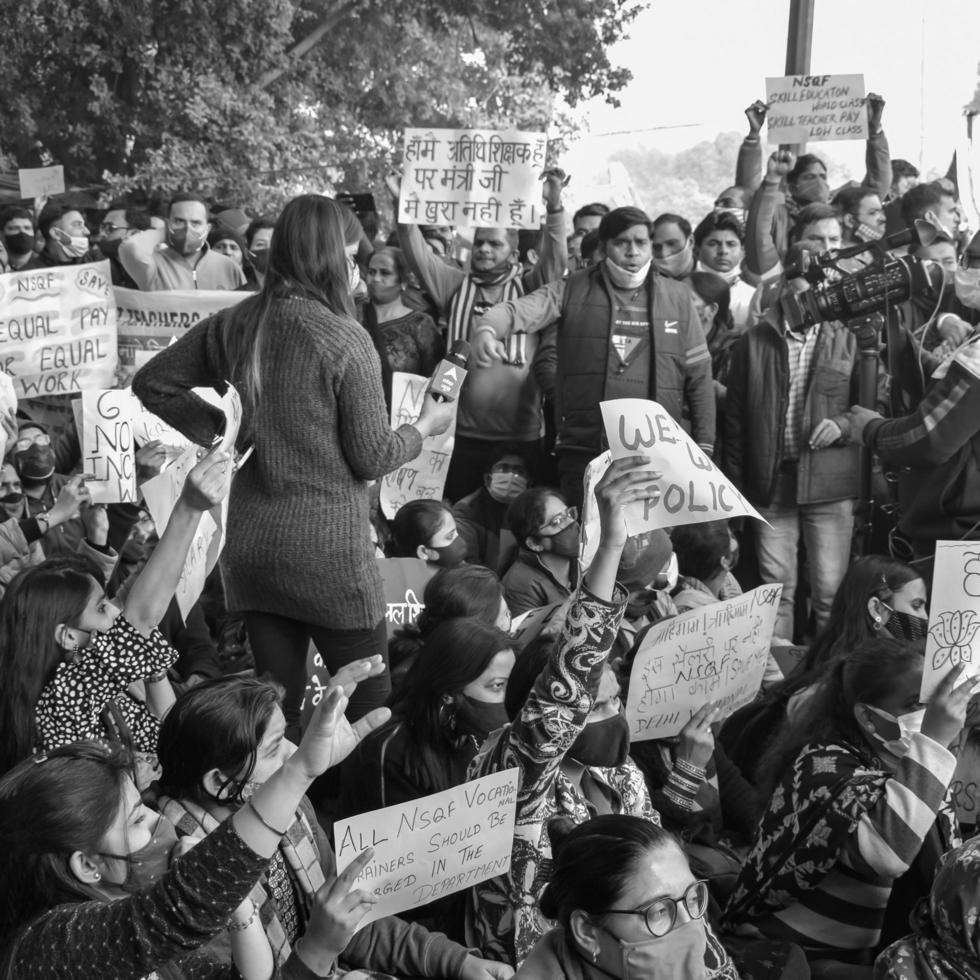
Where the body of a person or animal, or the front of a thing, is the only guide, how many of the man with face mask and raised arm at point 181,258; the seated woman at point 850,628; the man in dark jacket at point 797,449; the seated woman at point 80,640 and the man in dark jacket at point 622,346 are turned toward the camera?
3

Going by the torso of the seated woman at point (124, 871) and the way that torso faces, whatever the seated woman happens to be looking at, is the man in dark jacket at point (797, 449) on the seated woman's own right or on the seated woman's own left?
on the seated woman's own left

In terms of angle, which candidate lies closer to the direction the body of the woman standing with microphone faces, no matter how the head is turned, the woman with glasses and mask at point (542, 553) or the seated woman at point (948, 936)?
the woman with glasses and mask

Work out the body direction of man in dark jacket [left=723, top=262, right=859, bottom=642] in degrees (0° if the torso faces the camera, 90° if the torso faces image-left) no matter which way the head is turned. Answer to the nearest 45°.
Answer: approximately 0°

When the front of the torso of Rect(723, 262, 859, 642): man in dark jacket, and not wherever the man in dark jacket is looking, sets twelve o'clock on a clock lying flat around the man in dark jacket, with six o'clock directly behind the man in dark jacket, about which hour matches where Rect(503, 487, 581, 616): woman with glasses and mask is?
The woman with glasses and mask is roughly at 1 o'clock from the man in dark jacket.

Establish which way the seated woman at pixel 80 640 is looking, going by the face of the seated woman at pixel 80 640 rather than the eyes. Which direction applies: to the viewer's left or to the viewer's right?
to the viewer's right

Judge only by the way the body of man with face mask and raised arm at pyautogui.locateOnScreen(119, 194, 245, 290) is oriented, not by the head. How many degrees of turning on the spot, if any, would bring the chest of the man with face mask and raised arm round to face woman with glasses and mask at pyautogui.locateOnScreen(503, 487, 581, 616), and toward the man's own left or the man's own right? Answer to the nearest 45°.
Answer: approximately 45° to the man's own left

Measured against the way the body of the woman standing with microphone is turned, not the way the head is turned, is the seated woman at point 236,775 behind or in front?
behind

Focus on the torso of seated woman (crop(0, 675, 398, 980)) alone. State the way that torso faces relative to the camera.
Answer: to the viewer's right

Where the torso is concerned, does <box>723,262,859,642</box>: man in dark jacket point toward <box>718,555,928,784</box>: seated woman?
yes

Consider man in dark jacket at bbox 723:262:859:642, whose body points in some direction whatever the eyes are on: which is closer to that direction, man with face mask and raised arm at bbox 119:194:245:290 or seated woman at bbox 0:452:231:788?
the seated woman

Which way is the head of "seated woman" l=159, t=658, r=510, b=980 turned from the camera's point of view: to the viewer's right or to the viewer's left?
to the viewer's right
